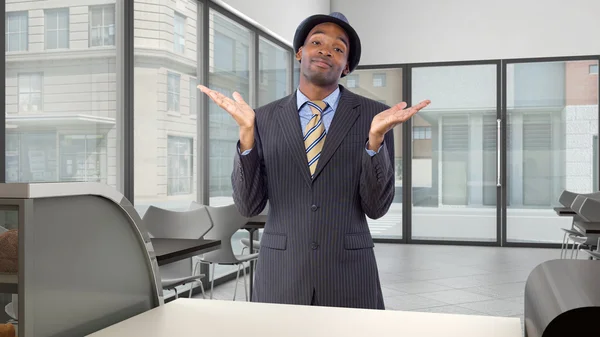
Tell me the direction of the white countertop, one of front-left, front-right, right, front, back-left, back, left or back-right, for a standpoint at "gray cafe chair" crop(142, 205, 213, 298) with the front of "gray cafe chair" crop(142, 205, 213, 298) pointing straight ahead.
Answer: front-right

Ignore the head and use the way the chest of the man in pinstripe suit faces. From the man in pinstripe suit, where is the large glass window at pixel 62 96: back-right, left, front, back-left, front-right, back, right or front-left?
back-right

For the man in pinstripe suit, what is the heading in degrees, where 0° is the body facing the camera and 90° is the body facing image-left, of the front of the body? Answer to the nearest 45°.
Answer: approximately 0°

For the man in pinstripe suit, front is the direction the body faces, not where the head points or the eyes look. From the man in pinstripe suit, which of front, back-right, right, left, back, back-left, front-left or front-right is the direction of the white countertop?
front

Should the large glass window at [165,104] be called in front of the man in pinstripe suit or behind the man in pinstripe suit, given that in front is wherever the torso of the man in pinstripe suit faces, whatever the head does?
behind

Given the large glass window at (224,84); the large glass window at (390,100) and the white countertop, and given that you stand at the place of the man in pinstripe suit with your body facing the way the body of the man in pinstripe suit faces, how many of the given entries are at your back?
2

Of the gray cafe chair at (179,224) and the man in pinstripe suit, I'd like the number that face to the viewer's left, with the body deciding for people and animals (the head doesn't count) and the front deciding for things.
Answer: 0

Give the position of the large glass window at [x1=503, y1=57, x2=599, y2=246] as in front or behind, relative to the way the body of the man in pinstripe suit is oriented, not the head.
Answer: behind

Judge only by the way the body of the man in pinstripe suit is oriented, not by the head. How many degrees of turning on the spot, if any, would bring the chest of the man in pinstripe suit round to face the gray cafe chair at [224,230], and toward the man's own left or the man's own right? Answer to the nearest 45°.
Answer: approximately 180°

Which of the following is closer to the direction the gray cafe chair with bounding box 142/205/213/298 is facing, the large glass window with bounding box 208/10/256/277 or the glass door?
the glass door
